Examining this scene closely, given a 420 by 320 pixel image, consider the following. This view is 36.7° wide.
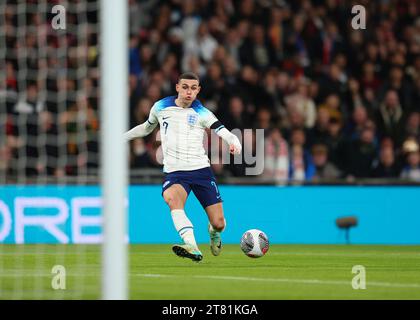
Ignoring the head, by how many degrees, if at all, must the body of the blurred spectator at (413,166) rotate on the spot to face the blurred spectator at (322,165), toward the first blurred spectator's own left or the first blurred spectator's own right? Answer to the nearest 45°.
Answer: approximately 90° to the first blurred spectator's own right

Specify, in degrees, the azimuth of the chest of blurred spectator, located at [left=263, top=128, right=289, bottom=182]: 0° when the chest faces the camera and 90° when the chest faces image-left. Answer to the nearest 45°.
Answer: approximately 0°

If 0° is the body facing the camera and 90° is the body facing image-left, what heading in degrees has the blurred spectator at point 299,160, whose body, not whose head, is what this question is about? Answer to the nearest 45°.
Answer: approximately 0°

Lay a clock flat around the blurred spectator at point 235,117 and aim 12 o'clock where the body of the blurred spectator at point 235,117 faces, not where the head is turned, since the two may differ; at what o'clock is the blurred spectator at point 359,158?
the blurred spectator at point 359,158 is roughly at 9 o'clock from the blurred spectator at point 235,117.

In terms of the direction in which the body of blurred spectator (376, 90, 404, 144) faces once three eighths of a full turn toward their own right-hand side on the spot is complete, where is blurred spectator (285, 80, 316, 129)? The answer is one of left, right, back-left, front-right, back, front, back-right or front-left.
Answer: front-left

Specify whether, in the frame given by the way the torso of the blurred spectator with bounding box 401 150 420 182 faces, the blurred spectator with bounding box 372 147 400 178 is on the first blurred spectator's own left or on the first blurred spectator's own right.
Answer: on the first blurred spectator's own right

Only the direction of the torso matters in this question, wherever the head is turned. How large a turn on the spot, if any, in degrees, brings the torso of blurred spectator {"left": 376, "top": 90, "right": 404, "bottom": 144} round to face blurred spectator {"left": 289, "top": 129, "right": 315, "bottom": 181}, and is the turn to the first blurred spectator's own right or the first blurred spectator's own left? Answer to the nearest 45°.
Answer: approximately 45° to the first blurred spectator's own right
